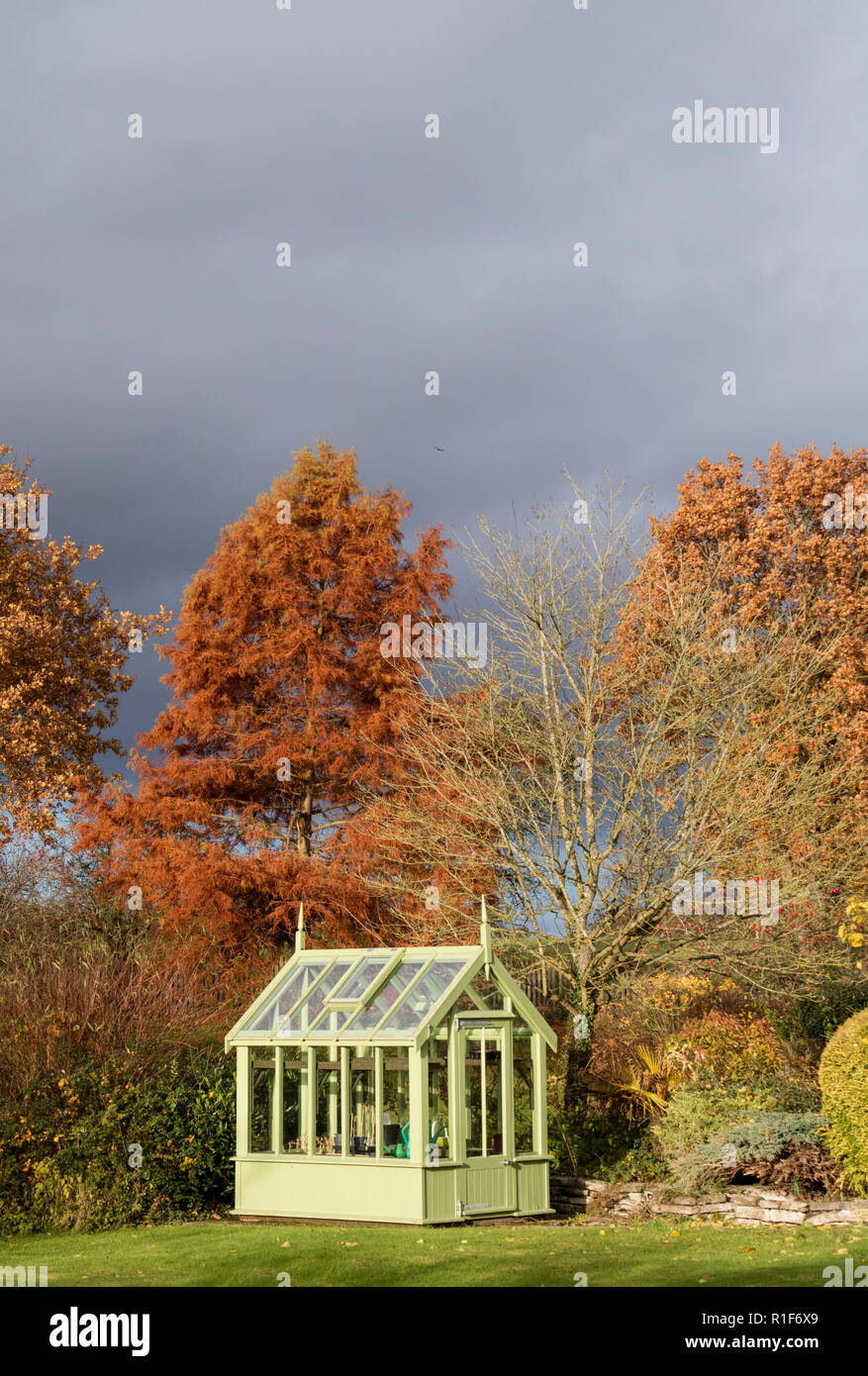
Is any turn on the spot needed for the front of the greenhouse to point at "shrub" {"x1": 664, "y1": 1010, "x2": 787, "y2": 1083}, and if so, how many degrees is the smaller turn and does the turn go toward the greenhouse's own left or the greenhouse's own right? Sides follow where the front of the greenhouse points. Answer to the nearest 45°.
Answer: approximately 90° to the greenhouse's own left

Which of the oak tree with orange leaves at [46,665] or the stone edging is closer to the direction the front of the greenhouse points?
the stone edging

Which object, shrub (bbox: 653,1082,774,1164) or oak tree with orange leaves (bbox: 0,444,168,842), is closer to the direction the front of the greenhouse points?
the shrub

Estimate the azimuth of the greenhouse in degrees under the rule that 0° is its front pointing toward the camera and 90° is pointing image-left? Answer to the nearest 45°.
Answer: approximately 315°

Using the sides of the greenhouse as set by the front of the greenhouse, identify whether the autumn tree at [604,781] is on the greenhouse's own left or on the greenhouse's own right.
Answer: on the greenhouse's own left

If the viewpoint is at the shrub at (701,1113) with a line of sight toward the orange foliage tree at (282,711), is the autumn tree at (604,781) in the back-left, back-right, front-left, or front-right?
front-right

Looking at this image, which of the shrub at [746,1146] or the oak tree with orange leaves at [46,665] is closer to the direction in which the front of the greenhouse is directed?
the shrub
